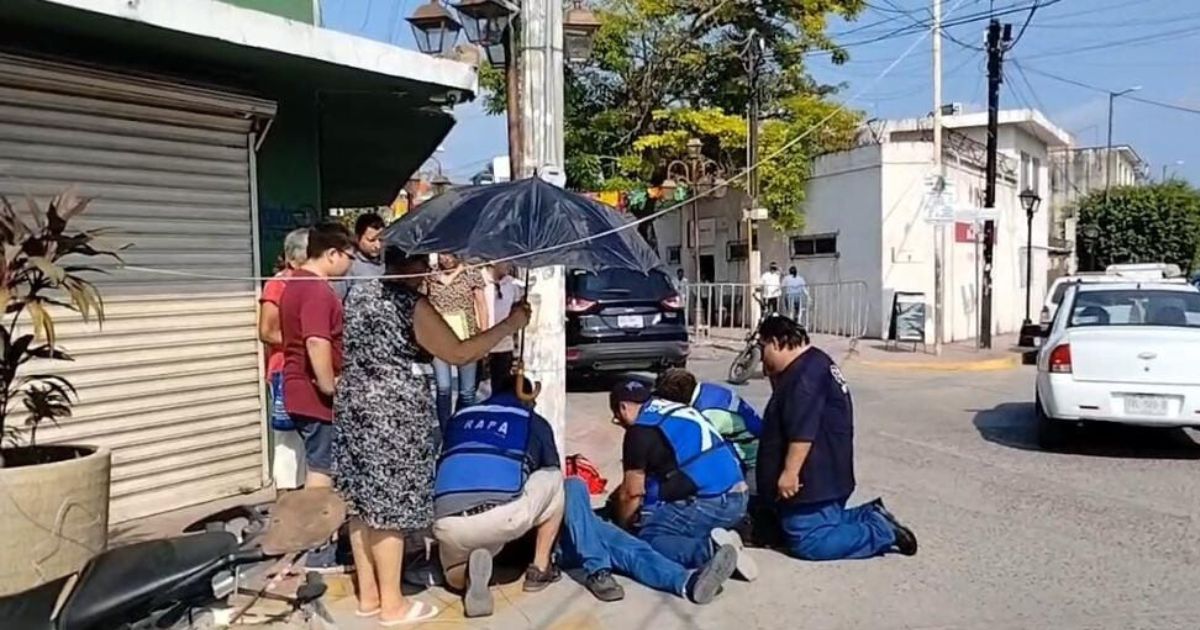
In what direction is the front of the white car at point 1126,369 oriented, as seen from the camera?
facing away from the viewer

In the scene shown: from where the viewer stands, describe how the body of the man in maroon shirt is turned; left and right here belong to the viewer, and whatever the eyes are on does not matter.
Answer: facing to the right of the viewer

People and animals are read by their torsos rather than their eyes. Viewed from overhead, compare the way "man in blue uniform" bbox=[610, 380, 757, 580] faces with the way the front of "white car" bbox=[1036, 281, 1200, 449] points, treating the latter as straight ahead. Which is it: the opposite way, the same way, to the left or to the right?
to the left

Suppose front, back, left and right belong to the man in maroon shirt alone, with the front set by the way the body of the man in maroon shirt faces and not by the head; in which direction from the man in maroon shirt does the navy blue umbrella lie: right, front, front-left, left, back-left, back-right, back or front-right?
front-right

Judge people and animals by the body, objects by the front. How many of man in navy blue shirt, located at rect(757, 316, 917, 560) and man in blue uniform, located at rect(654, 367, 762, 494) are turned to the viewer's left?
2

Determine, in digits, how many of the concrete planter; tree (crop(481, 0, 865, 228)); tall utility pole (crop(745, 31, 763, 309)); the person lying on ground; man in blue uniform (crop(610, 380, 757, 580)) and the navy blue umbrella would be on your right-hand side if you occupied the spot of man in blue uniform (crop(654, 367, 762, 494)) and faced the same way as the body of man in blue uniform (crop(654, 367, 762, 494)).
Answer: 2

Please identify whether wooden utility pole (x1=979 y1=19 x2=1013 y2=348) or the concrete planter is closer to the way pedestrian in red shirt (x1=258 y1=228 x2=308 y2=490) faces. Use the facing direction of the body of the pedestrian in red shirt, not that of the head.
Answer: the wooden utility pole

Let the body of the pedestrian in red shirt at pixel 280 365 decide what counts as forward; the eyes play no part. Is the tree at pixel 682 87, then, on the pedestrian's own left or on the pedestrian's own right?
on the pedestrian's own left

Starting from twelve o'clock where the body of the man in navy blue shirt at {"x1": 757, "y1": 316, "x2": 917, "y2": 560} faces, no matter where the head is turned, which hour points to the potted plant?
The potted plant is roughly at 11 o'clock from the man in navy blue shirt.

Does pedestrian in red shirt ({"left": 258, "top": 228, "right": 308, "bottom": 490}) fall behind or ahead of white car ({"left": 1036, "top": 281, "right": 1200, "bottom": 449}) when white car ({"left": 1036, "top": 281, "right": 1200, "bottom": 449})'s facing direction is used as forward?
behind

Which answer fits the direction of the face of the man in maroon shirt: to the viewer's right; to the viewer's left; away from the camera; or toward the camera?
to the viewer's right

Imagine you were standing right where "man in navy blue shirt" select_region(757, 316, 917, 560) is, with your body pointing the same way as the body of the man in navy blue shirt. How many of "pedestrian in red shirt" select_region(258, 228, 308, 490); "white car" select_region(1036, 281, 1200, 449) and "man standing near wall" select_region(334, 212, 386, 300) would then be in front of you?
2
